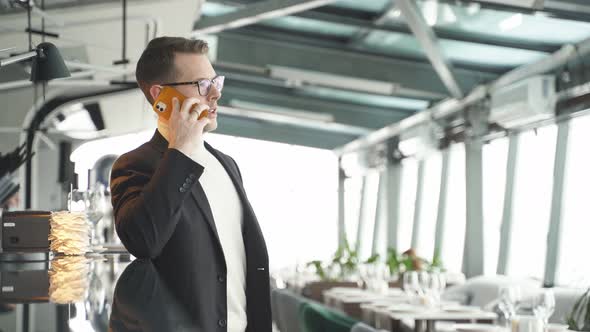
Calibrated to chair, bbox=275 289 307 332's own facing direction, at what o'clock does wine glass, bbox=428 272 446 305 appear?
The wine glass is roughly at 12 o'clock from the chair.

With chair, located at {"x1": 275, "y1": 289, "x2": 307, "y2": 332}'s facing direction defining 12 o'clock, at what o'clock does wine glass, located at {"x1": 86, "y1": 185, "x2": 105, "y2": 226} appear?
The wine glass is roughly at 5 o'clock from the chair.

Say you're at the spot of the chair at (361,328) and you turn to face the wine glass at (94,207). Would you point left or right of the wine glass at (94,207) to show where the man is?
left

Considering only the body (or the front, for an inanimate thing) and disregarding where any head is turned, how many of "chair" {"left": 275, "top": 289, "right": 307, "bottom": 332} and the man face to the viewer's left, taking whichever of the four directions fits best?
0

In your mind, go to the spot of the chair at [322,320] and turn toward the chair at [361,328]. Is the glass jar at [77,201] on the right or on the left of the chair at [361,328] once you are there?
right

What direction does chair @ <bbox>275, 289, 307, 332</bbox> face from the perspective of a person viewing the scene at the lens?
facing away from the viewer and to the right of the viewer

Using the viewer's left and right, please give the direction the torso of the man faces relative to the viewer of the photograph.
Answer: facing the viewer and to the right of the viewer

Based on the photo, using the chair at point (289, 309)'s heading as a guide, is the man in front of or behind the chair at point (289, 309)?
behind

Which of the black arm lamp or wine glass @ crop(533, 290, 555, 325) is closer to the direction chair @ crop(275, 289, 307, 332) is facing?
the wine glass
